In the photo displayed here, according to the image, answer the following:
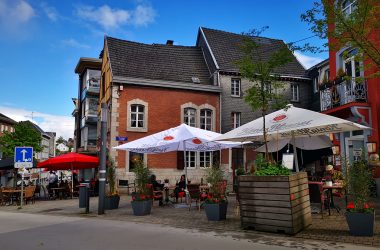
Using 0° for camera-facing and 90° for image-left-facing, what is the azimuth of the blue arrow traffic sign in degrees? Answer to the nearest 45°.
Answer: approximately 0°

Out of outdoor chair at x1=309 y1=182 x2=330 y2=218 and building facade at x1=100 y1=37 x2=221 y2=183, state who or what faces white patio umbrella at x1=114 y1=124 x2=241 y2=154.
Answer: the building facade

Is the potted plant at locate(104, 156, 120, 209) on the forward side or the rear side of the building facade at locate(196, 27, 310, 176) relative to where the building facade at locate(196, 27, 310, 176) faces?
on the forward side

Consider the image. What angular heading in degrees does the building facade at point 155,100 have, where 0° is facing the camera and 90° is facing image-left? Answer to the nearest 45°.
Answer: approximately 0°

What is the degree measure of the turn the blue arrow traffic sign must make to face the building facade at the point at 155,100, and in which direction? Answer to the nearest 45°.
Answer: approximately 135° to its left

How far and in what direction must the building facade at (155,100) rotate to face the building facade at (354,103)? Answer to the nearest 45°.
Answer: approximately 45° to its left

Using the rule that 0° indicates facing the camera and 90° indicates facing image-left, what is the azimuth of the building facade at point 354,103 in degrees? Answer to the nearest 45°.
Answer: approximately 45°

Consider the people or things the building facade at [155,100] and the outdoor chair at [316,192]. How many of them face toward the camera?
1

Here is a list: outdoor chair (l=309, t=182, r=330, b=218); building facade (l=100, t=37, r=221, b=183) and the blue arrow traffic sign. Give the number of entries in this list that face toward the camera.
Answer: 2

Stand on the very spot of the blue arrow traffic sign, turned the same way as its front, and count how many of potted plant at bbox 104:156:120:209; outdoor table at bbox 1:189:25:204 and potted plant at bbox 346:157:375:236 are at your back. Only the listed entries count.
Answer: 1
